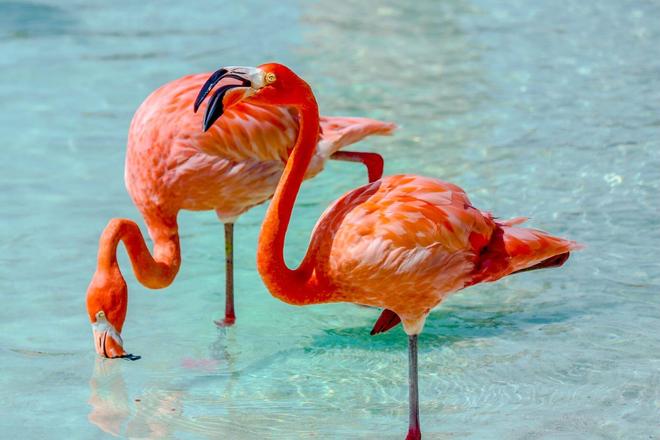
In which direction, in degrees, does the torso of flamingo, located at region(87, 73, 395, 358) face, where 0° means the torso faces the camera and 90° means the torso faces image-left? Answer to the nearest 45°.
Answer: approximately 90°

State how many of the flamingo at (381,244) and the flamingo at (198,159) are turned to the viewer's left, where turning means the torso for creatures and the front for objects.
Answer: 2

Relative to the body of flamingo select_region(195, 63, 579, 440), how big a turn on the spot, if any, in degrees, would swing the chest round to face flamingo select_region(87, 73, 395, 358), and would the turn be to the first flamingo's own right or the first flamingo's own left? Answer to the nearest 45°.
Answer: approximately 45° to the first flamingo's own right

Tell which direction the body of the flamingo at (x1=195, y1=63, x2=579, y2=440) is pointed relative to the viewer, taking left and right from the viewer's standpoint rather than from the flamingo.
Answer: facing to the left of the viewer

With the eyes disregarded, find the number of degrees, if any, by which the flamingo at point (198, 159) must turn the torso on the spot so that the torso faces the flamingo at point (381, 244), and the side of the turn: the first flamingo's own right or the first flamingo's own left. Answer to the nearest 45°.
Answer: approximately 135° to the first flamingo's own left
